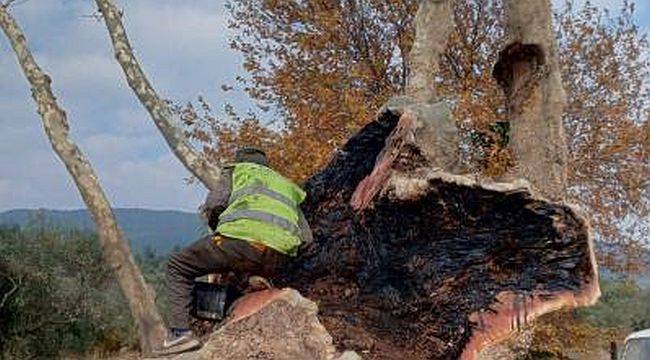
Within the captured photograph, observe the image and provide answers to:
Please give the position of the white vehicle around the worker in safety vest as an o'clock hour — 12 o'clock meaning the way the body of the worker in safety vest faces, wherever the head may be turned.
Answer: The white vehicle is roughly at 3 o'clock from the worker in safety vest.

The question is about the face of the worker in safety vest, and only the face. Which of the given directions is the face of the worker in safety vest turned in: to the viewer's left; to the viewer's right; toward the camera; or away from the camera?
away from the camera
